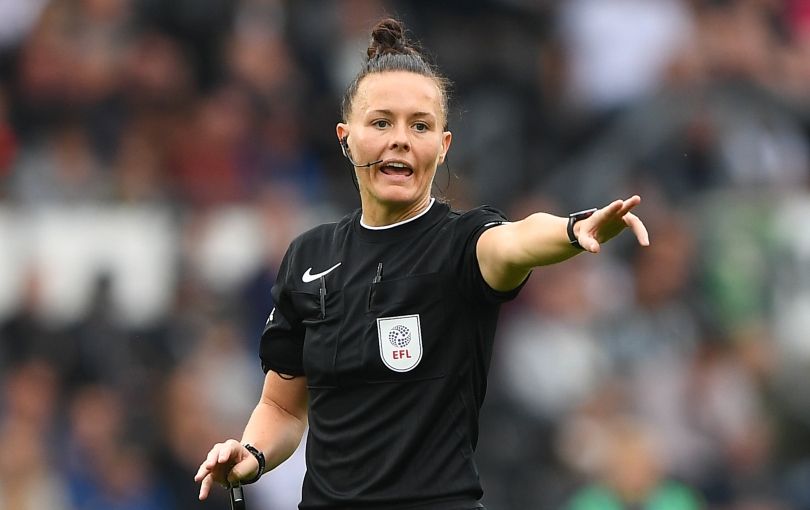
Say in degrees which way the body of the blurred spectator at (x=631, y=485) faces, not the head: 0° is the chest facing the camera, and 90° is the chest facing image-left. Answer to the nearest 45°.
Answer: approximately 0°

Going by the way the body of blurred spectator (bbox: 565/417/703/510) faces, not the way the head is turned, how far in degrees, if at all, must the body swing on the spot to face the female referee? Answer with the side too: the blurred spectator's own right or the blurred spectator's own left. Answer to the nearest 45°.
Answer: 0° — they already face them
